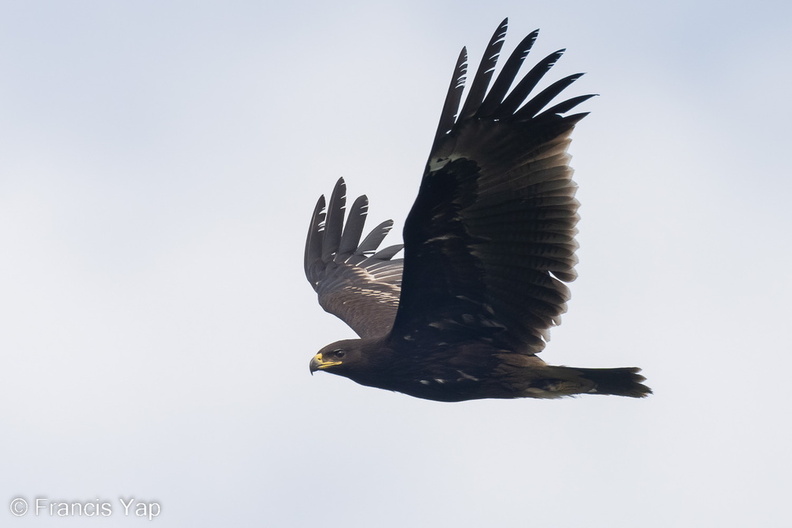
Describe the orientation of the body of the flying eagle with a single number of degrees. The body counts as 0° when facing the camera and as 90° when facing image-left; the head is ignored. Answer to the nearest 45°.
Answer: approximately 90°
